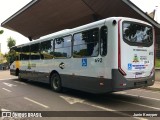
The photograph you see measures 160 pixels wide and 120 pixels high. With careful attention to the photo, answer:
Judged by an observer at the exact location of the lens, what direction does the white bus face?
facing away from the viewer and to the left of the viewer
